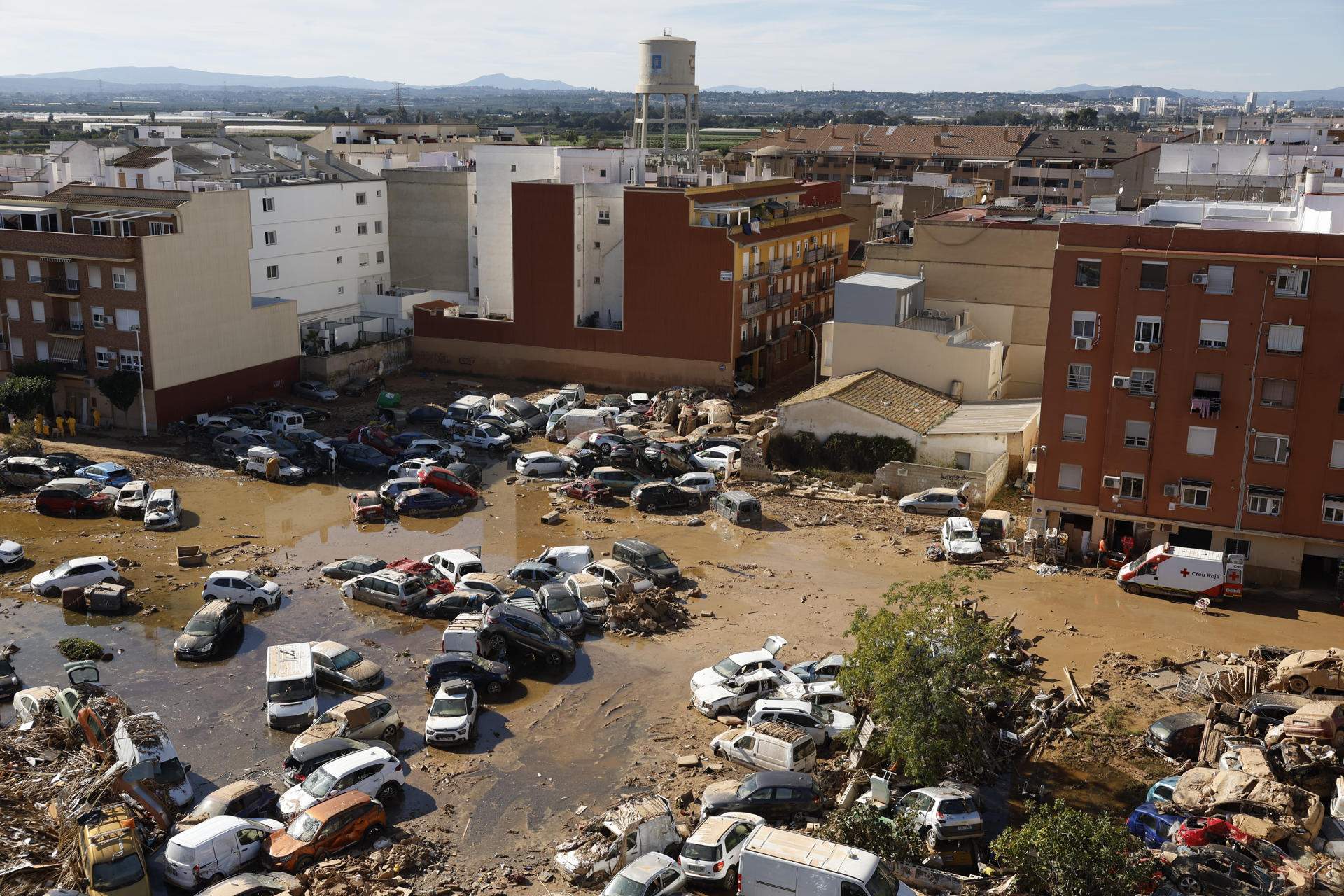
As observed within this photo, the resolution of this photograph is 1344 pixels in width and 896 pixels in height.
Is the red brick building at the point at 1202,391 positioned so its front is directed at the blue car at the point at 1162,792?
yes

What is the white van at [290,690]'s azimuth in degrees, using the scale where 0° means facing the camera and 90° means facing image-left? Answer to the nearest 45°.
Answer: approximately 0°

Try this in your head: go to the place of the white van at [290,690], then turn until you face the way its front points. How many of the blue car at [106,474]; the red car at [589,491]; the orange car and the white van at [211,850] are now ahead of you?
2

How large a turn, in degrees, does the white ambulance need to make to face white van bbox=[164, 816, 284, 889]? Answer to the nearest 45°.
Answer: approximately 45° to its left

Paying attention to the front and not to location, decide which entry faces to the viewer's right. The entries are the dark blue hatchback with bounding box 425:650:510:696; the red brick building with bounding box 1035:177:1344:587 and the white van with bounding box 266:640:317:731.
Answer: the dark blue hatchback

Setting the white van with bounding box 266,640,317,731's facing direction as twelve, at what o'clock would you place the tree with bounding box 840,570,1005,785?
The tree is roughly at 10 o'clock from the white van.

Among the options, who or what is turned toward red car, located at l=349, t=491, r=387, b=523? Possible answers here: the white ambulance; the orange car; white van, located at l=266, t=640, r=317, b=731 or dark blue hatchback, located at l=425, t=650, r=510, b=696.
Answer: the white ambulance

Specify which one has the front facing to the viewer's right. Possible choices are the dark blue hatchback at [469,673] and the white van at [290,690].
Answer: the dark blue hatchback

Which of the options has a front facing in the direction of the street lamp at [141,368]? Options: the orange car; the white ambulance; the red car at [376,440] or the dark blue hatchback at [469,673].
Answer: the white ambulance

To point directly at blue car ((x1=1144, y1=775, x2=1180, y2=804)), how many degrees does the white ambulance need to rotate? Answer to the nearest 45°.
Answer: approximately 90° to its left
